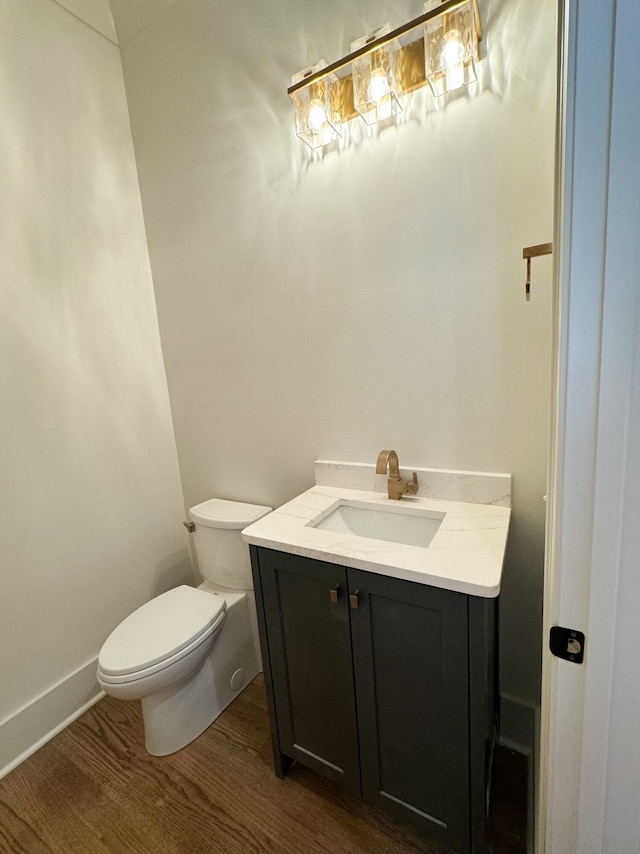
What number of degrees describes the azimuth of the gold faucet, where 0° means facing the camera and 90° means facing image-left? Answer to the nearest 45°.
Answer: approximately 45°

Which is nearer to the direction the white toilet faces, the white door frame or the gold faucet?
the white door frame

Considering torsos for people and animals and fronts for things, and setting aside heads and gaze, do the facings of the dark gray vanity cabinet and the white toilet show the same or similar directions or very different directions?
same or similar directions

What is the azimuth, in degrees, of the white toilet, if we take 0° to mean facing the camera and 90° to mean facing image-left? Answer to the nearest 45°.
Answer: approximately 45°

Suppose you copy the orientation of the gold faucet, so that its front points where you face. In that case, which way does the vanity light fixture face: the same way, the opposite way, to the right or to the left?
the same way

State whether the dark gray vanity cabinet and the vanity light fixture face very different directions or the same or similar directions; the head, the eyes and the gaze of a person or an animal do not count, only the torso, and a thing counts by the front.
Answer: same or similar directions

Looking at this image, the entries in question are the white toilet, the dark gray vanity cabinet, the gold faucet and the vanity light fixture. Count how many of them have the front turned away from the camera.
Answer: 0

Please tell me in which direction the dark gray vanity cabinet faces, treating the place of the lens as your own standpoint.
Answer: facing the viewer and to the left of the viewer

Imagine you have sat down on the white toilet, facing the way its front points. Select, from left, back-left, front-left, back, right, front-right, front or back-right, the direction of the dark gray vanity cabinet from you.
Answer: left

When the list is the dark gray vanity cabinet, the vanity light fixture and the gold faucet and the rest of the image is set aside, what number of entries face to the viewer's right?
0

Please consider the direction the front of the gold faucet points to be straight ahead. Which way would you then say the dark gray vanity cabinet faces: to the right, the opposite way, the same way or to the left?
the same way

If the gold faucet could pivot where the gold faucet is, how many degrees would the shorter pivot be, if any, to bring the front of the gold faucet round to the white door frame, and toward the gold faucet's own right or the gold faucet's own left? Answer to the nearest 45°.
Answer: approximately 45° to the gold faucet's own left
